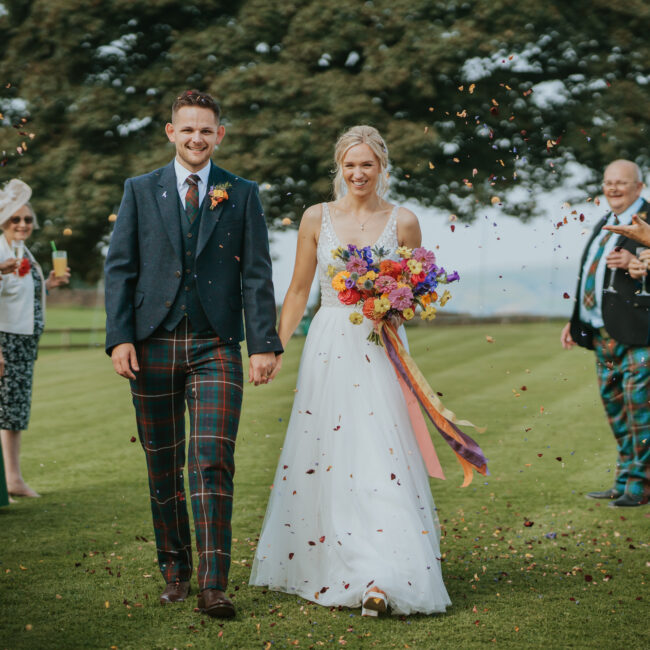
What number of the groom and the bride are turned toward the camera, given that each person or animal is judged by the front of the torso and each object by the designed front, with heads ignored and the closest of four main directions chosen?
2

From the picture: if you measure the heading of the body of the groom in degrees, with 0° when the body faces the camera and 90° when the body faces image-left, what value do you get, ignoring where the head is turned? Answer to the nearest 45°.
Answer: approximately 0°

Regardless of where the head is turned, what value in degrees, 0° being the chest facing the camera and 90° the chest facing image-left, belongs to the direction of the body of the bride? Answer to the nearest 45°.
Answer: approximately 0°
